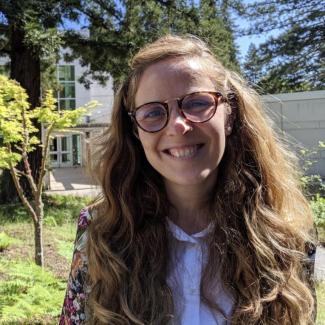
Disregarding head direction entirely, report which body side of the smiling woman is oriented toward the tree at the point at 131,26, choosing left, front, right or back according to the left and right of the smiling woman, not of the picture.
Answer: back

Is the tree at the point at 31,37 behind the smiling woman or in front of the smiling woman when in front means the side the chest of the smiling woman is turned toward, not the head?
behind

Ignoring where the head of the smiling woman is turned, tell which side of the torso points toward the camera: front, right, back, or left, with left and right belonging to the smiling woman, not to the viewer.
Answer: front

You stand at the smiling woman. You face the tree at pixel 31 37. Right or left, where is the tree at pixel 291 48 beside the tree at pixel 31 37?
right

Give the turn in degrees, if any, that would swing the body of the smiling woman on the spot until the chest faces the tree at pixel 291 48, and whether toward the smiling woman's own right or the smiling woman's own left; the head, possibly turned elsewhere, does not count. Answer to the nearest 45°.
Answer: approximately 180°

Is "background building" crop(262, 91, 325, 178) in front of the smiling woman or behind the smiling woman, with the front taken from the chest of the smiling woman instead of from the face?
behind
